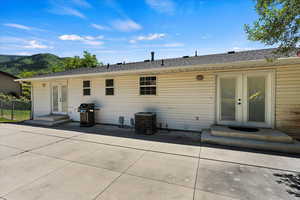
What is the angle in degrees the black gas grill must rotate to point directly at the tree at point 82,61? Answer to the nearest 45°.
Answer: approximately 180°

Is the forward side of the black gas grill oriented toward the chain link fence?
no

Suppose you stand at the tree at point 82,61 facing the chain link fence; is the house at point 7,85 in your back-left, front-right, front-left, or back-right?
front-right

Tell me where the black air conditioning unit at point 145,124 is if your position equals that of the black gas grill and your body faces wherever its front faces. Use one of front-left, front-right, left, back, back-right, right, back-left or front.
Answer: front-left

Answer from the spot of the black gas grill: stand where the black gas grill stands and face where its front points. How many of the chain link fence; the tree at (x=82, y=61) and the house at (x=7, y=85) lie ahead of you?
0

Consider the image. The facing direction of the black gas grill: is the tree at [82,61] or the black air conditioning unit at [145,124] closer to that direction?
the black air conditioning unit

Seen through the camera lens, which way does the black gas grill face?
facing the viewer

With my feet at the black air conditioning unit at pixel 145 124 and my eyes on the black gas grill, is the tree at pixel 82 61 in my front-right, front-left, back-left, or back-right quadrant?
front-right

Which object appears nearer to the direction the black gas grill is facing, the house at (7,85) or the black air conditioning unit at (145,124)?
the black air conditioning unit

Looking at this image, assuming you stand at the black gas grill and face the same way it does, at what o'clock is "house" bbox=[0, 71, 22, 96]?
The house is roughly at 5 o'clock from the black gas grill.

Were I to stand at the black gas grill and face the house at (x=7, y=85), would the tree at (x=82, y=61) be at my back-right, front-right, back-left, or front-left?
front-right
